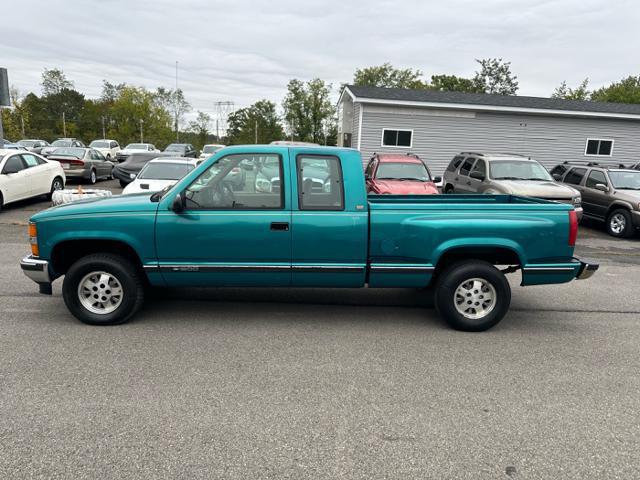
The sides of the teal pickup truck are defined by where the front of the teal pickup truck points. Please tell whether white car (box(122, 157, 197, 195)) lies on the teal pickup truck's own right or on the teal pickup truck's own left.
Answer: on the teal pickup truck's own right

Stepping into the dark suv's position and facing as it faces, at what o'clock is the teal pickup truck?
The teal pickup truck is roughly at 2 o'clock from the dark suv.

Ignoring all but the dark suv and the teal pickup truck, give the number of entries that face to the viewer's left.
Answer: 1

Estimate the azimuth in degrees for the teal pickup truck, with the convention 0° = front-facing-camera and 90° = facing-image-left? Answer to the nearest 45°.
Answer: approximately 90°

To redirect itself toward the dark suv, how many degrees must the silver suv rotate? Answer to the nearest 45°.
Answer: approximately 45° to its left

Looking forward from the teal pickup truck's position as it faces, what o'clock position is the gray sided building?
The gray sided building is roughly at 4 o'clock from the teal pickup truck.

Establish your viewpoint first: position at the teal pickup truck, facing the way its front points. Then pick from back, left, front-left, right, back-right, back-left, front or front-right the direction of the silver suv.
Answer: back-right

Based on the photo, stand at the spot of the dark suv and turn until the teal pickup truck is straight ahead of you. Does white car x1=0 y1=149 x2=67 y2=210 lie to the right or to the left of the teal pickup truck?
right

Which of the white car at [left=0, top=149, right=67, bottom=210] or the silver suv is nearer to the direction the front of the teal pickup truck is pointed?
the white car

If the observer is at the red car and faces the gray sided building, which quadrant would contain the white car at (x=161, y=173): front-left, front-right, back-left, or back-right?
back-left

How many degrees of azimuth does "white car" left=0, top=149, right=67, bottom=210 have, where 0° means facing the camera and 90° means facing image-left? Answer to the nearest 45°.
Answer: approximately 45°

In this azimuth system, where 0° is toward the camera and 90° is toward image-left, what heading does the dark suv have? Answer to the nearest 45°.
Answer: approximately 315°

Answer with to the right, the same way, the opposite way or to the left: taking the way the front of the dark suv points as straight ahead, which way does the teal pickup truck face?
to the right

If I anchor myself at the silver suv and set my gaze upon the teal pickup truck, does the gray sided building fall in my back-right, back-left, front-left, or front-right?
back-right
